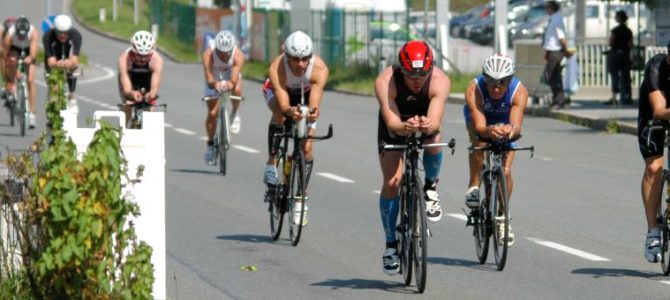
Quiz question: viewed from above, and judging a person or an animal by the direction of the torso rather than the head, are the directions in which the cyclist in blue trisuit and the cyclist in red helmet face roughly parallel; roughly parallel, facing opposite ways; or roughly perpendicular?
roughly parallel

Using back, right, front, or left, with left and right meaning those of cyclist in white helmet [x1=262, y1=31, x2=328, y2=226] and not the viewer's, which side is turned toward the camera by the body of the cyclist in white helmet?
front

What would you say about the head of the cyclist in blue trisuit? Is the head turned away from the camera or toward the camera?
toward the camera

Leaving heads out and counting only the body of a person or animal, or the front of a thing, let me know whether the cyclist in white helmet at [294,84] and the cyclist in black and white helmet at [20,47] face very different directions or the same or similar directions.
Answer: same or similar directions

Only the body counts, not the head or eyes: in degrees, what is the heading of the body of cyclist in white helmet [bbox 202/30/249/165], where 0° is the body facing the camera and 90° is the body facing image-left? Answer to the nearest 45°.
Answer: approximately 0°

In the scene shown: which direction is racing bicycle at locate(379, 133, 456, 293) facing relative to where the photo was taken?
toward the camera

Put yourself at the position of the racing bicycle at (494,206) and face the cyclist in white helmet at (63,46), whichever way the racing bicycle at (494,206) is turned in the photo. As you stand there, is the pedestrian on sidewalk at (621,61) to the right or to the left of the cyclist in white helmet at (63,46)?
right

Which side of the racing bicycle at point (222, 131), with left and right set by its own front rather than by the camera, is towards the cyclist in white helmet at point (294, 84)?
front

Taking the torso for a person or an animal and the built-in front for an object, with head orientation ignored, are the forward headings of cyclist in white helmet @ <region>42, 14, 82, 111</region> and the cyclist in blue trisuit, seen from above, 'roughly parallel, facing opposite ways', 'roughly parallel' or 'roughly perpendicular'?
roughly parallel

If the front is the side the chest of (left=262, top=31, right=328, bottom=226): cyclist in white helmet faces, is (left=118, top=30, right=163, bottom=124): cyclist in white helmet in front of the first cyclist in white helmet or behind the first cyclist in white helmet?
behind

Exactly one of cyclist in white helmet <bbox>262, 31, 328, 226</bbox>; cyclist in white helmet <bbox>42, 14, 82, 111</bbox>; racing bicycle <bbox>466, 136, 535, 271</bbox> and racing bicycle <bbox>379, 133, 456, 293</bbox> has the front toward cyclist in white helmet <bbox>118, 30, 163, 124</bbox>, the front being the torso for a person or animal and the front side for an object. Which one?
cyclist in white helmet <bbox>42, 14, 82, 111</bbox>

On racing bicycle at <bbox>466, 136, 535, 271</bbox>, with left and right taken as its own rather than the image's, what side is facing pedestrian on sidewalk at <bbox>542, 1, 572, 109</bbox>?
back

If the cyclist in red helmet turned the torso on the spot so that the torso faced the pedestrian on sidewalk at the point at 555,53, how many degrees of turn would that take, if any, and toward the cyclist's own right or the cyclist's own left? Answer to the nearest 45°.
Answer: approximately 180°

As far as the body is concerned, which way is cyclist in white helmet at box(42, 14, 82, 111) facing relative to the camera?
toward the camera

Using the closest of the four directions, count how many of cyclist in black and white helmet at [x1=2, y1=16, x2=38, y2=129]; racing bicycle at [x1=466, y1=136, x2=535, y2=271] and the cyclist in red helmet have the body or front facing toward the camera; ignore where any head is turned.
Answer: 3

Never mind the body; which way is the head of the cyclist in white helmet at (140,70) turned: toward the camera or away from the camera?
toward the camera

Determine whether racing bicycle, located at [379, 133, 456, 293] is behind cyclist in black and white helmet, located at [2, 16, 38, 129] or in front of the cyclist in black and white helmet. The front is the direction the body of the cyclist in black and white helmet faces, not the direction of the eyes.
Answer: in front

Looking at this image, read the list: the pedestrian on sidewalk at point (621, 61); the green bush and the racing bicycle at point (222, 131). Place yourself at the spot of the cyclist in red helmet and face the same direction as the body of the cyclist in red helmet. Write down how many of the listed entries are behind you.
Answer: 2

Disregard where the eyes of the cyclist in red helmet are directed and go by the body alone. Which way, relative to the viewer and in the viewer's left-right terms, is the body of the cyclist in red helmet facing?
facing the viewer
